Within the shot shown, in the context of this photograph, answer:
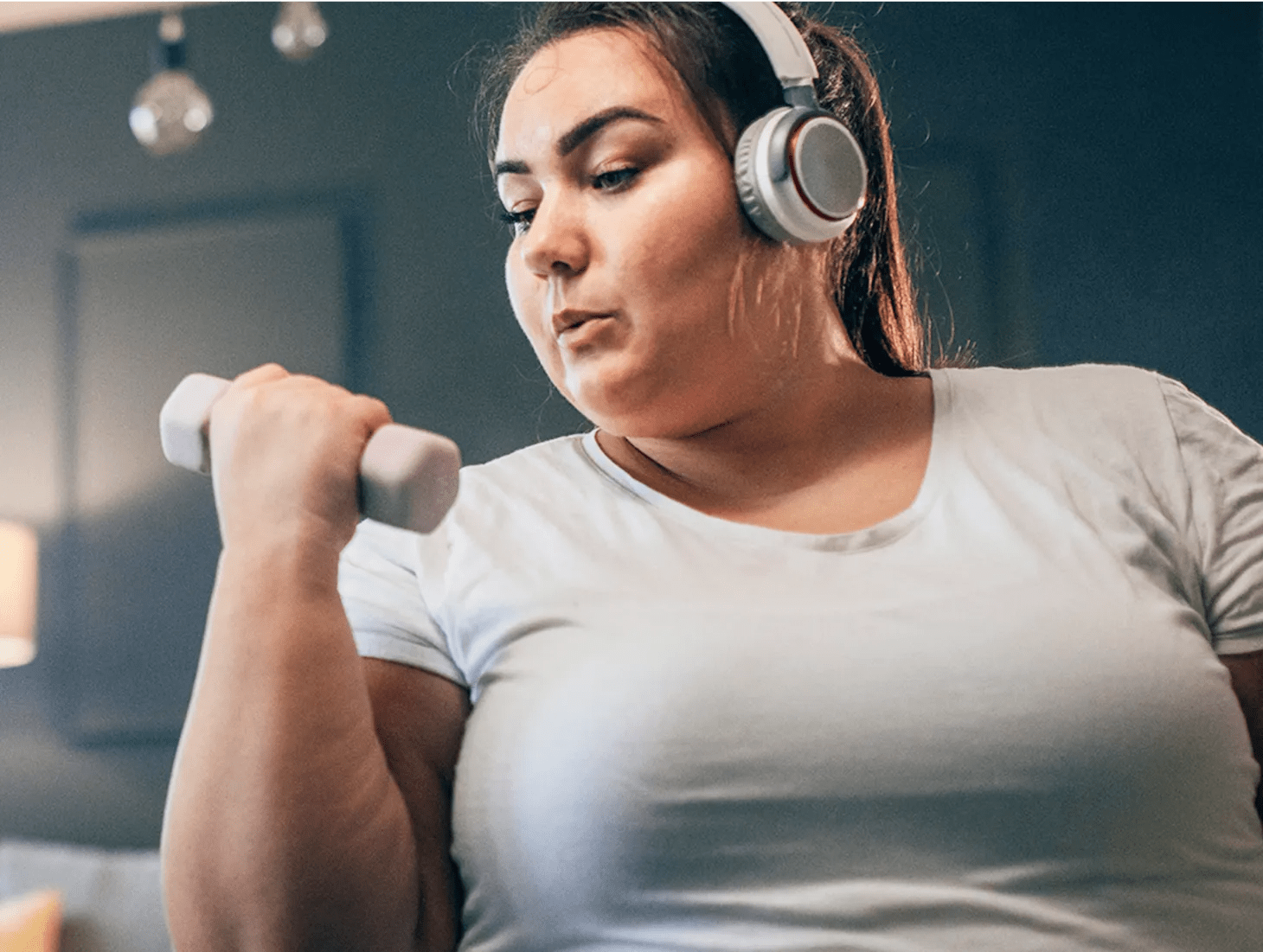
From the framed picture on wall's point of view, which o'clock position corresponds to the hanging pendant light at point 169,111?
The hanging pendant light is roughly at 12 o'clock from the framed picture on wall.

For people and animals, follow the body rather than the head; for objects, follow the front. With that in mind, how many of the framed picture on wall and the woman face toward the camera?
2

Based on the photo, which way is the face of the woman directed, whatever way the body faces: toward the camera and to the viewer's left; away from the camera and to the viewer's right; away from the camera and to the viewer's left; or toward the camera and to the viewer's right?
toward the camera and to the viewer's left

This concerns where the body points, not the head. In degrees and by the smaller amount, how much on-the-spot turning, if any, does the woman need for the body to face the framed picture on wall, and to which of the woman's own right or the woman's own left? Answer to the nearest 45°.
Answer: approximately 135° to the woman's own right

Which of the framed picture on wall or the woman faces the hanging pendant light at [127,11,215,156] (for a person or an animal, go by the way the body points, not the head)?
the framed picture on wall

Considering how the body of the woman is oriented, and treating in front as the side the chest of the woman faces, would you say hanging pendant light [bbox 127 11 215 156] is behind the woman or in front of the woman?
behind

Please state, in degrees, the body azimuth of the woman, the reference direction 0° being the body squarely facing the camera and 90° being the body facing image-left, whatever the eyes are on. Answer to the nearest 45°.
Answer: approximately 0°

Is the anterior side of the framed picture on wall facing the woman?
yes
